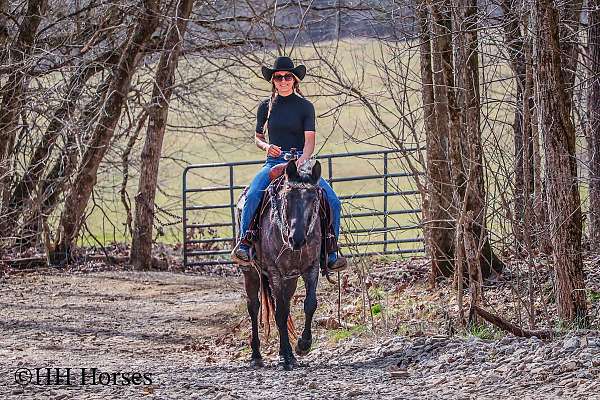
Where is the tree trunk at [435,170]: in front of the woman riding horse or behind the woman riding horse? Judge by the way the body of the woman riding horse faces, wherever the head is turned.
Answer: behind

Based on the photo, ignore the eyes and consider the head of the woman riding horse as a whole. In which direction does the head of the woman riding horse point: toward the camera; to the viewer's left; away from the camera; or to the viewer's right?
toward the camera

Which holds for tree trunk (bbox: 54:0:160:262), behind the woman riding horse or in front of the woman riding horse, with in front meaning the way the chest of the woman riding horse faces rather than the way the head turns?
behind

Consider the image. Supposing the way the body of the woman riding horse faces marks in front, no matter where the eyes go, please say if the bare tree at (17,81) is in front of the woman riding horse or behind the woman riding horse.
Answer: behind

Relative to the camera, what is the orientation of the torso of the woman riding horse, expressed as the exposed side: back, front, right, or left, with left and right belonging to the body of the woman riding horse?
front

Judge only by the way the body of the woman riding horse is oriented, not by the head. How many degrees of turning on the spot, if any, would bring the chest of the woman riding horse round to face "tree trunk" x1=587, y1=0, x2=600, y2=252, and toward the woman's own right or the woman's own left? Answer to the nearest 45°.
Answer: approximately 135° to the woman's own left

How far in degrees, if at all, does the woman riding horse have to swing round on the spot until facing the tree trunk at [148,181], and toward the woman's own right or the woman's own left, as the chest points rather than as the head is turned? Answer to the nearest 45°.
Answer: approximately 180°

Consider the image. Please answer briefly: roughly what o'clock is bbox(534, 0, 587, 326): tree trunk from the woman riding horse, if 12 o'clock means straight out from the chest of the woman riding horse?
The tree trunk is roughly at 9 o'clock from the woman riding horse.
